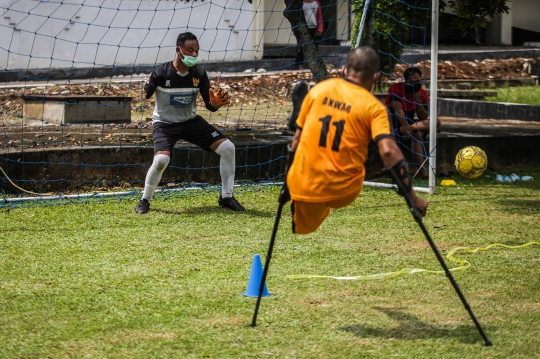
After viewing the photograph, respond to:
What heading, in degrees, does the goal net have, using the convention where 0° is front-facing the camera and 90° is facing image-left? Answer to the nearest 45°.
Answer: approximately 0°

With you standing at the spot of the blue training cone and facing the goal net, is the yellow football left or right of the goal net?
right

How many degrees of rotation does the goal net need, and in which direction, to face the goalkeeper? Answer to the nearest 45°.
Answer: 0° — it already faces them

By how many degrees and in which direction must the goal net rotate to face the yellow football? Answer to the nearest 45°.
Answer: approximately 45° to its left

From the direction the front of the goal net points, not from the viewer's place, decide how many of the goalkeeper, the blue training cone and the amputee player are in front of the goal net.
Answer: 3

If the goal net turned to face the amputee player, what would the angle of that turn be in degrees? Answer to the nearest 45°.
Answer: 0° — it already faces them

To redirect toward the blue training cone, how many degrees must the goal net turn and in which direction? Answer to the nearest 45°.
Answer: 0° — it already faces it

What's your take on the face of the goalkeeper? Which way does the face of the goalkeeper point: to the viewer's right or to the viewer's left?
to the viewer's right

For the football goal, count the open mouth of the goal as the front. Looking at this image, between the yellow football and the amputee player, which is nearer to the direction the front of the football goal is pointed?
the amputee player
